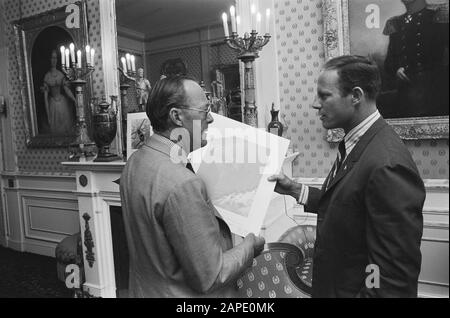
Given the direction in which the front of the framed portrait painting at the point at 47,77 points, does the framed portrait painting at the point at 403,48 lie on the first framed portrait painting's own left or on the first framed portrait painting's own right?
on the first framed portrait painting's own left

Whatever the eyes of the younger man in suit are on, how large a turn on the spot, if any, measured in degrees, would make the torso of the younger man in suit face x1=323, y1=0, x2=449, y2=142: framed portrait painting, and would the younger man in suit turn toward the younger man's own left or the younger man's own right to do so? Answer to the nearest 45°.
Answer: approximately 90° to the younger man's own right

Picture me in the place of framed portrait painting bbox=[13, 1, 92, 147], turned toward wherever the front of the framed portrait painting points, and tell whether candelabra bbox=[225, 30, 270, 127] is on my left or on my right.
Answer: on my left

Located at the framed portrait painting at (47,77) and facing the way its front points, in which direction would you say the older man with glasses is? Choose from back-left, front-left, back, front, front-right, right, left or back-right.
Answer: front-left

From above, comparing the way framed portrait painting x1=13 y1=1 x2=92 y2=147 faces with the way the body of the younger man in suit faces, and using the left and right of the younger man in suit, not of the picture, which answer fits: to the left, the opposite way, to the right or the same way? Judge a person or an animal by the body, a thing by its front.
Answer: to the left

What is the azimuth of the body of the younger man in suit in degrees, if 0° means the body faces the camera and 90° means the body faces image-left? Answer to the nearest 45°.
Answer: approximately 90°

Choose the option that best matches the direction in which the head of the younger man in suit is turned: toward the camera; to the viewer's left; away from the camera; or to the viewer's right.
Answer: to the viewer's left

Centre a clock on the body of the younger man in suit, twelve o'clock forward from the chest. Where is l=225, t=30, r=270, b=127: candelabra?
The candelabra is roughly at 2 o'clock from the younger man in suit.

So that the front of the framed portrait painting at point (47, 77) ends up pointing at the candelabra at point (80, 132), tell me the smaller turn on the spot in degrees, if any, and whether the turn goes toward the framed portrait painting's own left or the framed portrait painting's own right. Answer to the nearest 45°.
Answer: approximately 45° to the framed portrait painting's own left
